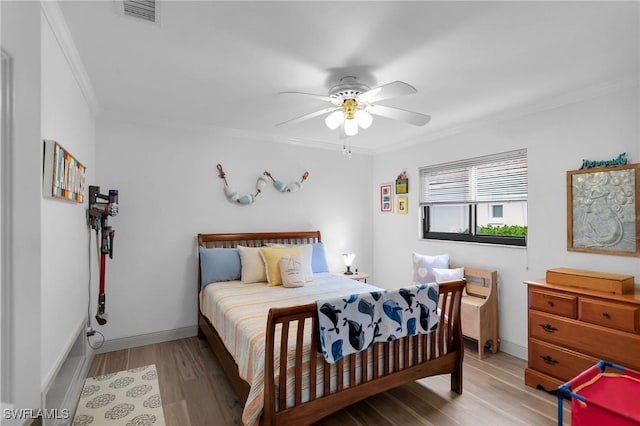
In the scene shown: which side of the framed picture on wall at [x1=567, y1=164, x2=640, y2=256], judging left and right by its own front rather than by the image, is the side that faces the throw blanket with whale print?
front

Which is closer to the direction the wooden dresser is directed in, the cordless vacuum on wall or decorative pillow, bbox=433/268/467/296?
the cordless vacuum on wall

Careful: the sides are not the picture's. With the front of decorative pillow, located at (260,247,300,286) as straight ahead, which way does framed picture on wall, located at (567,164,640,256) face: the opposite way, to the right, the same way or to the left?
to the right

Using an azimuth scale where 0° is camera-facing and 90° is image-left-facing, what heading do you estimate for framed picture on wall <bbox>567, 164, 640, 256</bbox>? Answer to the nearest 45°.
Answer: approximately 45°

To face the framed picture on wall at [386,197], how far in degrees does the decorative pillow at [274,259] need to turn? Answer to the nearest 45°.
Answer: approximately 135° to its left

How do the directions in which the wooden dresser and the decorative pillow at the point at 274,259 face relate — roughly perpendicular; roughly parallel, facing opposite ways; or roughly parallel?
roughly perpendicular

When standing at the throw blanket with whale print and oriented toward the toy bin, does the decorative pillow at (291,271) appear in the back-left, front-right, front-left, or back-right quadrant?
back-left

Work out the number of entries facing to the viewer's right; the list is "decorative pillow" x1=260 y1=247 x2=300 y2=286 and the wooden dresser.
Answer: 0

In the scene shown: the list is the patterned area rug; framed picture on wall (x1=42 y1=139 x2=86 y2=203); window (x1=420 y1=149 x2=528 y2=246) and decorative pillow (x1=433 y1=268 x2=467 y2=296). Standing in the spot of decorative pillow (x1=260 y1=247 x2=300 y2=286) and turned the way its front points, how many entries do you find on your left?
2

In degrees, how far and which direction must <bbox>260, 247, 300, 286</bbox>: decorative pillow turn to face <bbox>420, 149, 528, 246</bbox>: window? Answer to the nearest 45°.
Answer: approximately 90° to its left

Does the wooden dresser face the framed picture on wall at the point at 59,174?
yes

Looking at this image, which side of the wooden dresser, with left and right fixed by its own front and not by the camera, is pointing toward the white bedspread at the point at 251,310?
front

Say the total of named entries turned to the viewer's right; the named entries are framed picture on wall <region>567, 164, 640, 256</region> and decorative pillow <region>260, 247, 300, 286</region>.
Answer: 0

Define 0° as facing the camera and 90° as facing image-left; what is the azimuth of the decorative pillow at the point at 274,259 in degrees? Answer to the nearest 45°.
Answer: approximately 0°

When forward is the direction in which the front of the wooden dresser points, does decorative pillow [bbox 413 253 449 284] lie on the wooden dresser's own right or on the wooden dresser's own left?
on the wooden dresser's own right
